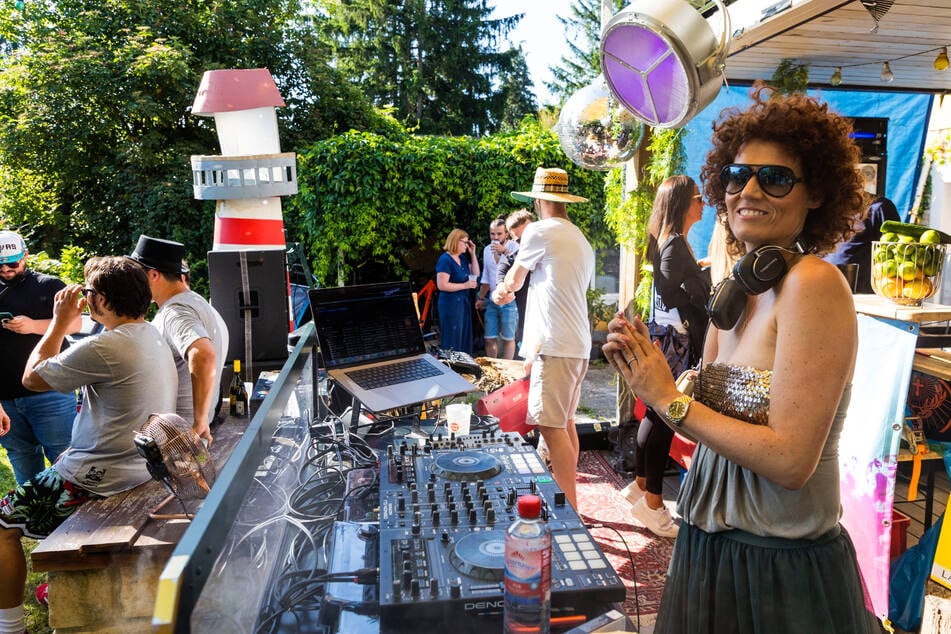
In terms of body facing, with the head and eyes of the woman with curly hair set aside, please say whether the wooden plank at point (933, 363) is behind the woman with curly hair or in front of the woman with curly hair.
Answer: behind

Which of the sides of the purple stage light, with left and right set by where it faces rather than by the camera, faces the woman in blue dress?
right

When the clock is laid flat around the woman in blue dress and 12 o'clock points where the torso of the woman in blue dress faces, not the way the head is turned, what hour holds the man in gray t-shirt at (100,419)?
The man in gray t-shirt is roughly at 2 o'clock from the woman in blue dress.

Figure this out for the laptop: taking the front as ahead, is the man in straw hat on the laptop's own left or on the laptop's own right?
on the laptop's own left

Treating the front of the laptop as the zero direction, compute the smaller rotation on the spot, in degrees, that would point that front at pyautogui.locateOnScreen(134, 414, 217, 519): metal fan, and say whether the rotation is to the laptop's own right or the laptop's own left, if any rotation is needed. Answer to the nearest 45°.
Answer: approximately 90° to the laptop's own right

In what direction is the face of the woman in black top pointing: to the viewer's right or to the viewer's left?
to the viewer's right

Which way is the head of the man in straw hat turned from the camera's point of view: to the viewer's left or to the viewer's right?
to the viewer's left

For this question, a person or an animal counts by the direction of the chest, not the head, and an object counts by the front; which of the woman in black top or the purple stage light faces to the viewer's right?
the woman in black top
